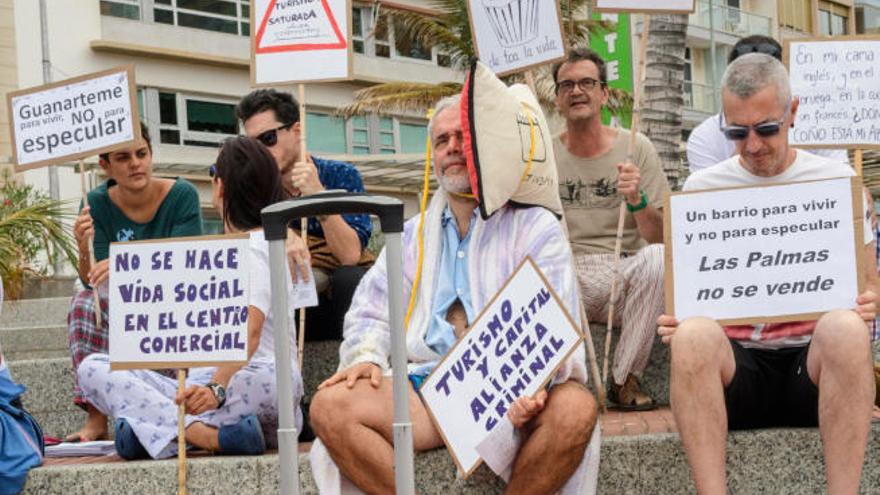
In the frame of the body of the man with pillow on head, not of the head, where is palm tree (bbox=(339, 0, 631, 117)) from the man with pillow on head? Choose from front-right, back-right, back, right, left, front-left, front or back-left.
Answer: back

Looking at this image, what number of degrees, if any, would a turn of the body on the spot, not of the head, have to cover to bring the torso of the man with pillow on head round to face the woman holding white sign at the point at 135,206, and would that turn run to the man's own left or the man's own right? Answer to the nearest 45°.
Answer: approximately 135° to the man's own right

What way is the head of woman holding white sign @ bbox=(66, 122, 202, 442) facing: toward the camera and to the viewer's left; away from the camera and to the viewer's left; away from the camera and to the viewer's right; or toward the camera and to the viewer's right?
toward the camera and to the viewer's right

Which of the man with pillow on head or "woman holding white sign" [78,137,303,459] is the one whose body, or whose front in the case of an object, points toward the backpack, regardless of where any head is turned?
the woman holding white sign

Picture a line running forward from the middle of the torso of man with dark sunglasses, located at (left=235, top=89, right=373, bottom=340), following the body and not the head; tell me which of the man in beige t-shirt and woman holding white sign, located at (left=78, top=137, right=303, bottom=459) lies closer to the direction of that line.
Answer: the woman holding white sign

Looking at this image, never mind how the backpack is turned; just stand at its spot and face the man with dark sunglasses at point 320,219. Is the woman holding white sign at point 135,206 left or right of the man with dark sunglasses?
left

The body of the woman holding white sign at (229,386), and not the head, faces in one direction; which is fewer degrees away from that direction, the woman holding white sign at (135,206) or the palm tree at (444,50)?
the woman holding white sign

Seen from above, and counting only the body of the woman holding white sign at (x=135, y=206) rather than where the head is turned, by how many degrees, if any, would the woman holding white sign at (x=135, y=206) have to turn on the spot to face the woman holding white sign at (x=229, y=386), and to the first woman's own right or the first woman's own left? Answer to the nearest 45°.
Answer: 0° — they already face them
